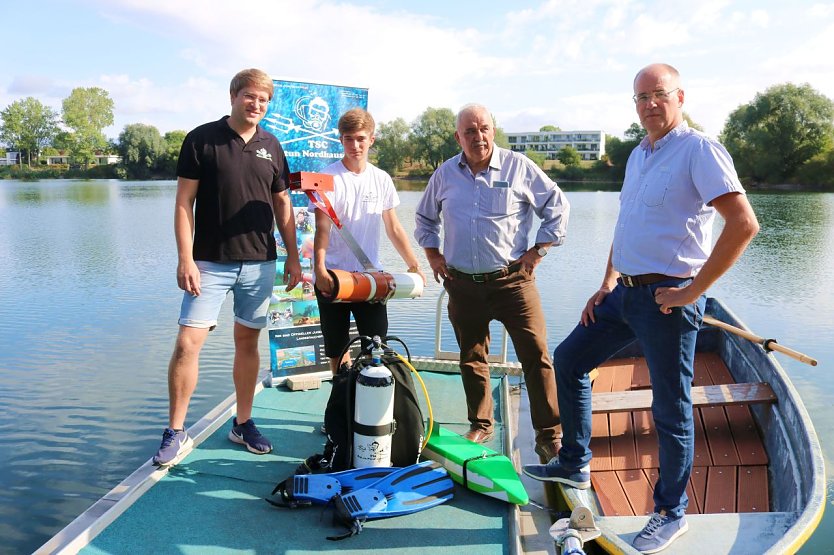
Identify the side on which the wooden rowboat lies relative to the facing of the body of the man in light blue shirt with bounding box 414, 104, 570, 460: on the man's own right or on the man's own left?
on the man's own left

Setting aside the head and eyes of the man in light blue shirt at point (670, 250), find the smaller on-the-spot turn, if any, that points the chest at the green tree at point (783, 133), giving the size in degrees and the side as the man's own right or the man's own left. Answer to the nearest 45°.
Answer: approximately 135° to the man's own right

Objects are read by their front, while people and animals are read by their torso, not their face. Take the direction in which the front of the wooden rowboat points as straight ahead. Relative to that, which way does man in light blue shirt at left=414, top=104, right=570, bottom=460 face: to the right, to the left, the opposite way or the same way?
the opposite way

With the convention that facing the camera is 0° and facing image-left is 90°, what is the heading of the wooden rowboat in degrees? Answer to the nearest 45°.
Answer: approximately 180°

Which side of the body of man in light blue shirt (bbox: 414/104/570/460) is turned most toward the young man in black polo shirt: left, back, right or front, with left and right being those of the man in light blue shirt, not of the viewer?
right

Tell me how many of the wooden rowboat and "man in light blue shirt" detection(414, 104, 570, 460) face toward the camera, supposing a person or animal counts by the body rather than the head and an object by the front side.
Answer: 1

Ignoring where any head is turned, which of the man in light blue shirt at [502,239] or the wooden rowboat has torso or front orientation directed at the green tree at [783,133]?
the wooden rowboat

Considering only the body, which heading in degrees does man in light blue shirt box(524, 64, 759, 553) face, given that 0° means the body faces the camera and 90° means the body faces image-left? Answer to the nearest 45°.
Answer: approximately 45°

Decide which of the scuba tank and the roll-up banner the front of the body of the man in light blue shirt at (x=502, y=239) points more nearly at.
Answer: the scuba tank

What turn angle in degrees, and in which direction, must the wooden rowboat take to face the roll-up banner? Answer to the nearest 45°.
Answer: approximately 90° to its left
